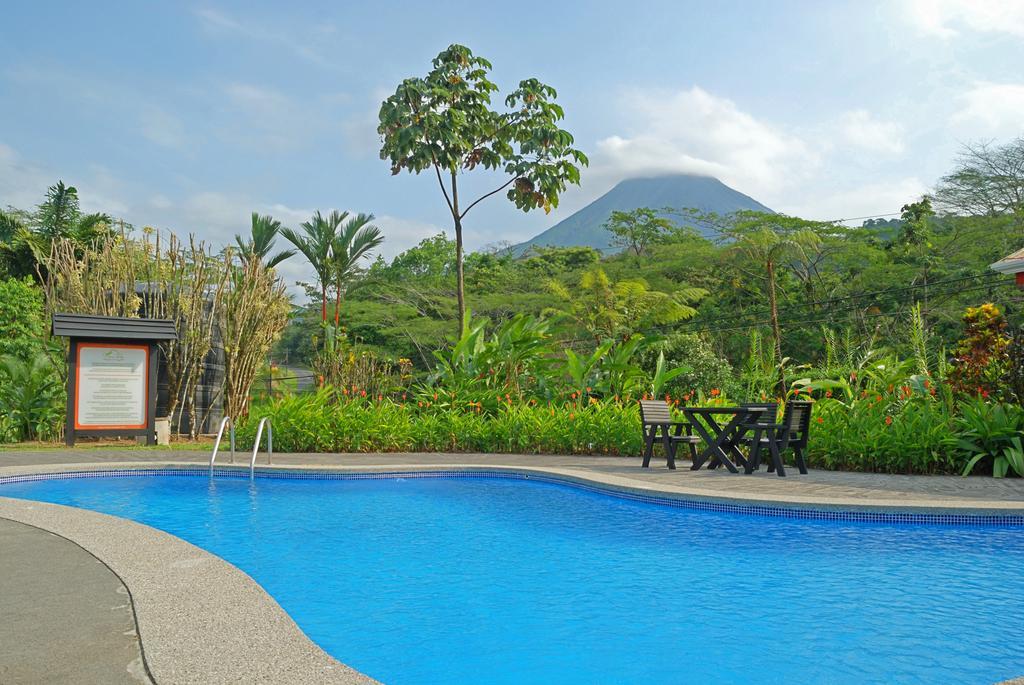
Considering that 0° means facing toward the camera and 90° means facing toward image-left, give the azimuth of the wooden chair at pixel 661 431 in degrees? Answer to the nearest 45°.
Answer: approximately 315°

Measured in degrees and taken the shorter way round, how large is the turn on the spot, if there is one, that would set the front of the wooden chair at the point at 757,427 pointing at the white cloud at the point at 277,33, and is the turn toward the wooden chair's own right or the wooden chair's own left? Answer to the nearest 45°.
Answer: approximately 45° to the wooden chair's own right

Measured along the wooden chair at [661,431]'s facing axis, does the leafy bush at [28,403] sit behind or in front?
behind

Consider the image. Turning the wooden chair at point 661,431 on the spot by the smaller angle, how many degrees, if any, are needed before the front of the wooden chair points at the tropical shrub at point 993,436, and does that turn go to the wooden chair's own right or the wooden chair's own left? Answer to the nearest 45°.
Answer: approximately 45° to the wooden chair's own left

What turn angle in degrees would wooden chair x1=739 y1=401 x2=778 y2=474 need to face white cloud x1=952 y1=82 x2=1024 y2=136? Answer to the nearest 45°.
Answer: approximately 180°

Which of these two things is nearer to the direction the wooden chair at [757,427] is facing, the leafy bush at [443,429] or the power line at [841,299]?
the leafy bush

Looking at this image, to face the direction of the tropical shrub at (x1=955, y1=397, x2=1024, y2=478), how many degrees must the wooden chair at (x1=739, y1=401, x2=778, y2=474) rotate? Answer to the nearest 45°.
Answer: approximately 135° to its left

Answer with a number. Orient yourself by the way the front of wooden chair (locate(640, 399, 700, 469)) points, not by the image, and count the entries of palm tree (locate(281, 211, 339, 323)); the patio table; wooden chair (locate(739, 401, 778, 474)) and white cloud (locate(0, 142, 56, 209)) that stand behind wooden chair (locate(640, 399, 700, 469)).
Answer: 2

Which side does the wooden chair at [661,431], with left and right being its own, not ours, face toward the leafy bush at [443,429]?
back
